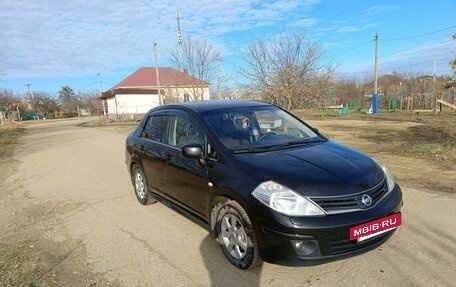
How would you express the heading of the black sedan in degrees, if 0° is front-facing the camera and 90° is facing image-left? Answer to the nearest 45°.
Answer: approximately 315°
